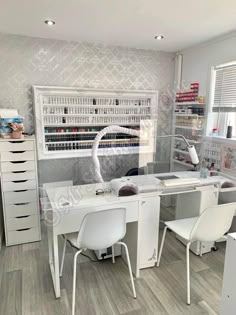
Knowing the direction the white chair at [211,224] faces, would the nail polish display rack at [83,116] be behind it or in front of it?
in front

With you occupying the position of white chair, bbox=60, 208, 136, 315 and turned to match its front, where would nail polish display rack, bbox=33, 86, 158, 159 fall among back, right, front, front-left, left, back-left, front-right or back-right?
front-right

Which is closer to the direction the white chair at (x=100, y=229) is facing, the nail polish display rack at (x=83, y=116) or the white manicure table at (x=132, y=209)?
the nail polish display rack

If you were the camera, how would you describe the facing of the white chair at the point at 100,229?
facing away from the viewer and to the left of the viewer

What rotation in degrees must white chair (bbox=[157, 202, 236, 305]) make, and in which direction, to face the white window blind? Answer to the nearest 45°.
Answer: approximately 45° to its right

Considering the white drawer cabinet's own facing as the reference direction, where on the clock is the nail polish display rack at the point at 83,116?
The nail polish display rack is roughly at 8 o'clock from the white drawer cabinet.

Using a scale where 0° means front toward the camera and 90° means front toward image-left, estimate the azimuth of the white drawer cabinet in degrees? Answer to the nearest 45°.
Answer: approximately 0°

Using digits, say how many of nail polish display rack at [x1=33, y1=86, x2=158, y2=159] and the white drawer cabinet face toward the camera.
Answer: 2

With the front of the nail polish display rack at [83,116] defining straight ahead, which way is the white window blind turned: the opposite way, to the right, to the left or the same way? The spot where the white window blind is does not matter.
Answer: to the right

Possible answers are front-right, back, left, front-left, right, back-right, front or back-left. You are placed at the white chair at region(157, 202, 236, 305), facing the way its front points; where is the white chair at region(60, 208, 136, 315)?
left
